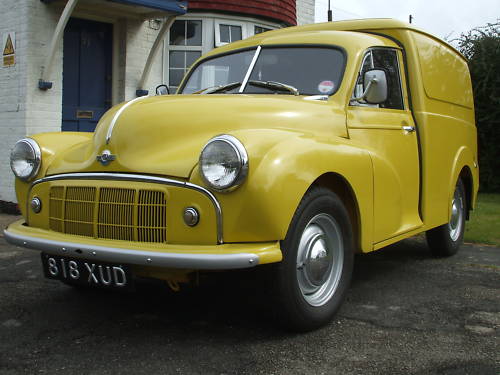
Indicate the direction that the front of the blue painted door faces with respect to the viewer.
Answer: facing the viewer

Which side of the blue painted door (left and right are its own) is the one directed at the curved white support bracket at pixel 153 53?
left

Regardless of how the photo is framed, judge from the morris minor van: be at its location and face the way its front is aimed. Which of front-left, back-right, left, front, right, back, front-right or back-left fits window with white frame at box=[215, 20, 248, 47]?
back-right

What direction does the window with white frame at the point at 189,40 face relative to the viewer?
toward the camera

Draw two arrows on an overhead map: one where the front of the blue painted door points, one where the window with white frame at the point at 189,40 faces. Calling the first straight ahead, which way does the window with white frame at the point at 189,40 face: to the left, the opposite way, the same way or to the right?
the same way

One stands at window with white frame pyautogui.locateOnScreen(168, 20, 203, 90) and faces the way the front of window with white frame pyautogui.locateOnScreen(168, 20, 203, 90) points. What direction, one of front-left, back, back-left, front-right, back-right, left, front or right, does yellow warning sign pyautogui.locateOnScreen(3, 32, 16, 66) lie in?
front-right

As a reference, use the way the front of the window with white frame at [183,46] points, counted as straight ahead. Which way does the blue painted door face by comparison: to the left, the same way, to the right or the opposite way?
the same way

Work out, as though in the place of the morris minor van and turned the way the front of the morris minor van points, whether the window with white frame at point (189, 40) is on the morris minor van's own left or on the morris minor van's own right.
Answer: on the morris minor van's own right

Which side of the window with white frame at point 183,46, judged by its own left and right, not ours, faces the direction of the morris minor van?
front

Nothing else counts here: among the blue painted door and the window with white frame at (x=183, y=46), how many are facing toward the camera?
2

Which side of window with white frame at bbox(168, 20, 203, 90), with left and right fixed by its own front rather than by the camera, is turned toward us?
front

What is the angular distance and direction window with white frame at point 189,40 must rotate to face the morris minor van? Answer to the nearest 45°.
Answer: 0° — it already faces it

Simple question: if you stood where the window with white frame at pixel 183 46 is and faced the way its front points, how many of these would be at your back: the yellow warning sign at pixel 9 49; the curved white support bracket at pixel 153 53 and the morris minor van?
0

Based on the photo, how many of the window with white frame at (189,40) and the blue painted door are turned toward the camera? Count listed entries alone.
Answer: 2
